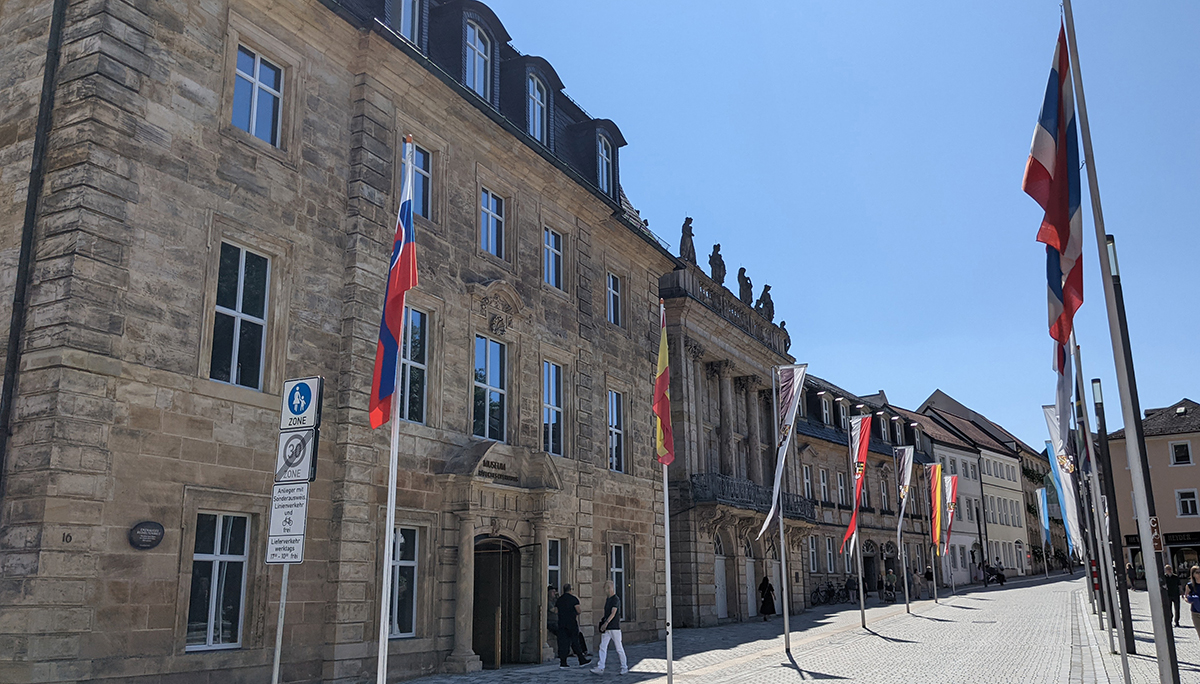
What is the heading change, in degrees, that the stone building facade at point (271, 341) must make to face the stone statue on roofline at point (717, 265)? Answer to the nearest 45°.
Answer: approximately 90° to its left

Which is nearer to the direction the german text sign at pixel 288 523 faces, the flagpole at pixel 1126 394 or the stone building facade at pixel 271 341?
the flagpole

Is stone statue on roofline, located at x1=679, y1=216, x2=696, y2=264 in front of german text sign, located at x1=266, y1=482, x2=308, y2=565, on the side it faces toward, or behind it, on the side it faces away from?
behind

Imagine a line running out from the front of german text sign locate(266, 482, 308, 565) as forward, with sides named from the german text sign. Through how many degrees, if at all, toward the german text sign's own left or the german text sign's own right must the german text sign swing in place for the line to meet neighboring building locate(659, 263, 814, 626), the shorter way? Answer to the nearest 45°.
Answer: approximately 135° to the german text sign's own left

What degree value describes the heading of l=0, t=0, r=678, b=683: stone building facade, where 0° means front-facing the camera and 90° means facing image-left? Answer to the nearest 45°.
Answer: approximately 315°

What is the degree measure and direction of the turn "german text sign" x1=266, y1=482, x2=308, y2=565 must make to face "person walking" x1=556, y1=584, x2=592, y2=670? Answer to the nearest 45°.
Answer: approximately 135° to its left

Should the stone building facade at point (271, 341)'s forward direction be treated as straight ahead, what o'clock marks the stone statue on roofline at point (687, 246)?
The stone statue on roofline is roughly at 9 o'clock from the stone building facade.

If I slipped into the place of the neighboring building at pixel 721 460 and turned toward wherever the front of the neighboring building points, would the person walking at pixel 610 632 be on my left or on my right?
on my right

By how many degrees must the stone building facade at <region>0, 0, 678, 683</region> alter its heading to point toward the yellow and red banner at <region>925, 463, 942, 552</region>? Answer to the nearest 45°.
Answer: approximately 90° to its left
